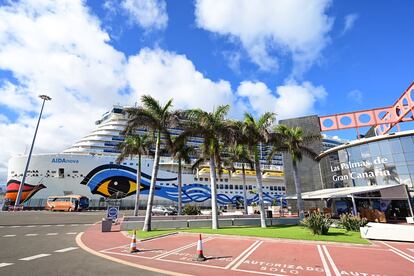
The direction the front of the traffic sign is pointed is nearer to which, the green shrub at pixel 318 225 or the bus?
the green shrub

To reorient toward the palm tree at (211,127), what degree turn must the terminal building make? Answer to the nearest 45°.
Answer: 0° — it already faces it

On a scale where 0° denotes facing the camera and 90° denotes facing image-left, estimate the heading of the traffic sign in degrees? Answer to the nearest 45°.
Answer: approximately 0°

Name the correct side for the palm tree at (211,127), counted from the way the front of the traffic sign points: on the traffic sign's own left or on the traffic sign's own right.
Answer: on the traffic sign's own left

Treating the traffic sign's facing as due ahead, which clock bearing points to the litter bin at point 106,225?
The litter bin is roughly at 12 o'clock from the traffic sign.

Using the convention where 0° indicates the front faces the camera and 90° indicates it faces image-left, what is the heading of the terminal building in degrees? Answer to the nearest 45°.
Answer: approximately 45°

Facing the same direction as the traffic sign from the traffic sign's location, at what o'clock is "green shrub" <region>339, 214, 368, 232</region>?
The green shrub is roughly at 10 o'clock from the traffic sign.

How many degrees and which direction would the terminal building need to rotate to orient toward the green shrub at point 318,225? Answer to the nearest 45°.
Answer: approximately 45° to its left

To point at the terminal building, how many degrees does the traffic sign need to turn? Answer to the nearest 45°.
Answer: approximately 90° to its left
